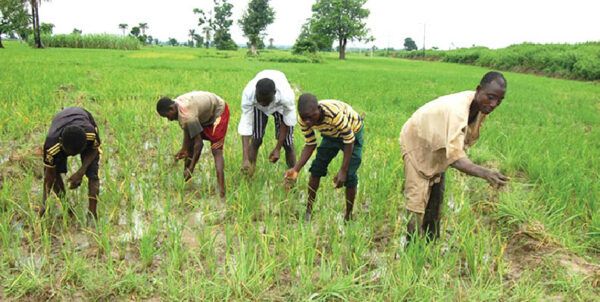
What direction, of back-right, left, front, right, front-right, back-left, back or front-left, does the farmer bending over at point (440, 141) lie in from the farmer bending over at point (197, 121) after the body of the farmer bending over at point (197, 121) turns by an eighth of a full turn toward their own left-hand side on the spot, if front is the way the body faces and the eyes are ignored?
left

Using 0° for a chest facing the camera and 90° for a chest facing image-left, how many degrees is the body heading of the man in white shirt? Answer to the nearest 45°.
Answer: approximately 0°

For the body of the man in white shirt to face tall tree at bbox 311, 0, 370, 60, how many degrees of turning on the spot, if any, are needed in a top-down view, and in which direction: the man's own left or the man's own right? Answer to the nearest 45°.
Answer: approximately 180°

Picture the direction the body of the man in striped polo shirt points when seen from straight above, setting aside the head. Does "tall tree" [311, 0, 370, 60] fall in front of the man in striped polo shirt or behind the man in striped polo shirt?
behind

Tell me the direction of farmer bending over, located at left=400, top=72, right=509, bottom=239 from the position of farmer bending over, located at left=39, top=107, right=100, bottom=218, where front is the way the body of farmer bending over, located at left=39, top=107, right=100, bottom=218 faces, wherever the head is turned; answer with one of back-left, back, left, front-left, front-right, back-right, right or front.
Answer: front-left

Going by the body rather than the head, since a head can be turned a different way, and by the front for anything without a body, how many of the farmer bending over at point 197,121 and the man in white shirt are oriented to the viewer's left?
1

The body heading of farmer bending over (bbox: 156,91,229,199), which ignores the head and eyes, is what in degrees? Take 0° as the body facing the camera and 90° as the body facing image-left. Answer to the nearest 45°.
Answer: approximately 90°

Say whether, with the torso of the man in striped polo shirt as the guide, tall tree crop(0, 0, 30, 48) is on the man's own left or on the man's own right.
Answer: on the man's own right

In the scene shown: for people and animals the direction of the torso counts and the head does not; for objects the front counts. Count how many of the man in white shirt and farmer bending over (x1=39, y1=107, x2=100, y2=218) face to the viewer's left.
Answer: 0

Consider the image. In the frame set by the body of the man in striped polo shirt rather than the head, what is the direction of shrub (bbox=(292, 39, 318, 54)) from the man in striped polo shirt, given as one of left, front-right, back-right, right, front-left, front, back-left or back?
back-right

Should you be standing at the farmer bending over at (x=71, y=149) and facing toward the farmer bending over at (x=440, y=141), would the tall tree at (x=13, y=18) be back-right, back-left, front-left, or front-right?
back-left

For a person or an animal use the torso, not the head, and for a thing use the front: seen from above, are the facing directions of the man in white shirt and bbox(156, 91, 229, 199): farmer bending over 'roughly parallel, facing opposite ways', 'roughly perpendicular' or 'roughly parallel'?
roughly perpendicular

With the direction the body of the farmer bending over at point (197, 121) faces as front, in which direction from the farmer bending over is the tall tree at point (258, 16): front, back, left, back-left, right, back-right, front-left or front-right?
right
